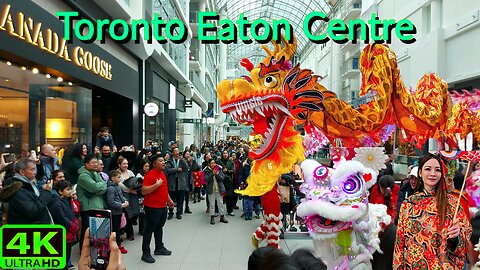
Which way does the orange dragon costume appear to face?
to the viewer's left

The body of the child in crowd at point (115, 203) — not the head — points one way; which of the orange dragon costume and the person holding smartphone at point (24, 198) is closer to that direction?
the orange dragon costume

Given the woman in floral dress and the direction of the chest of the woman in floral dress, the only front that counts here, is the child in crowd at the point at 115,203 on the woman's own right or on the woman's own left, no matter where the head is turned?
on the woman's own right

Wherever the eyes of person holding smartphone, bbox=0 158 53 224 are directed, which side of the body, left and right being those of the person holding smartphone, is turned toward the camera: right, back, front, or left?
right

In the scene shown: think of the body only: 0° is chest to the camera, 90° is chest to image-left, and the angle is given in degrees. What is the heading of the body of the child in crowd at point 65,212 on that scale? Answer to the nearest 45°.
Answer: approximately 270°

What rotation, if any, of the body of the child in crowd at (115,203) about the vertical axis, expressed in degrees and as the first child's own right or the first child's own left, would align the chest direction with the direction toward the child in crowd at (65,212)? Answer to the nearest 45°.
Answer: approximately 135° to the first child's own right

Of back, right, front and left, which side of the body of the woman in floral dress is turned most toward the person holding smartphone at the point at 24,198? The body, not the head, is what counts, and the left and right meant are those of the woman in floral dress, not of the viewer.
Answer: right

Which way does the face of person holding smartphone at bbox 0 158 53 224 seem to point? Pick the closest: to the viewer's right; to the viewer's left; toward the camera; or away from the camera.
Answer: to the viewer's right

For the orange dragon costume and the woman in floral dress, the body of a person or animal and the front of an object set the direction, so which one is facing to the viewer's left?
the orange dragon costume

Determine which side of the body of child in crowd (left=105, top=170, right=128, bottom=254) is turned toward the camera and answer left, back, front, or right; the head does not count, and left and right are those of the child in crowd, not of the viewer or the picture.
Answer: right
